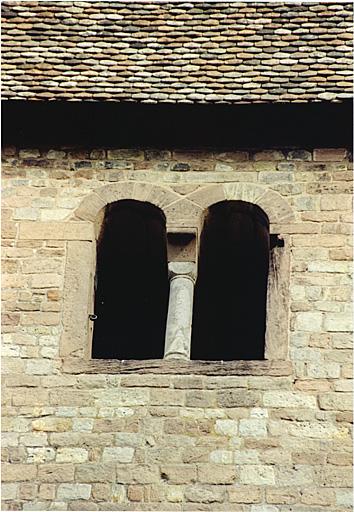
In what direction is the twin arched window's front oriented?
toward the camera
